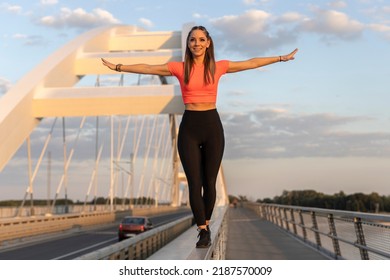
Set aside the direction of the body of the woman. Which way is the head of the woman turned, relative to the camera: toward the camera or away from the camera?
toward the camera

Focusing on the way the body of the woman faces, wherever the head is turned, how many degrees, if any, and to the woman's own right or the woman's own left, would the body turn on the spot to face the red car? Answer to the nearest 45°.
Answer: approximately 180°

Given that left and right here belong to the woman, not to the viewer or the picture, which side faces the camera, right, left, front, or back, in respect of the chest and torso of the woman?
front
